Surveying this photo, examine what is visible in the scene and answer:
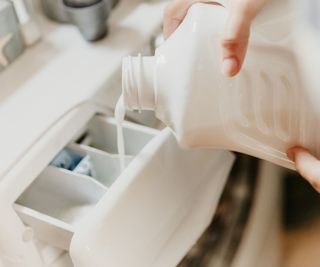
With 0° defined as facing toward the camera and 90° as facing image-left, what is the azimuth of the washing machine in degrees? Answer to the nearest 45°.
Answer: approximately 315°
